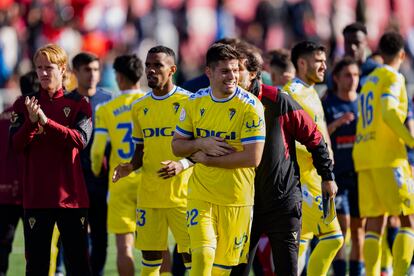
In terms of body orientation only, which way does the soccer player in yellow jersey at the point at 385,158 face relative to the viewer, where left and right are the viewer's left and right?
facing away from the viewer and to the right of the viewer

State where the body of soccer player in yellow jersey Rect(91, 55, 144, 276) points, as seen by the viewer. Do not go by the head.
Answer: away from the camera

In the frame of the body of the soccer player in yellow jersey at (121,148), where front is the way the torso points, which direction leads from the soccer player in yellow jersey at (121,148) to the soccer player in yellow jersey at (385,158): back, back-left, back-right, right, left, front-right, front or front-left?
right
